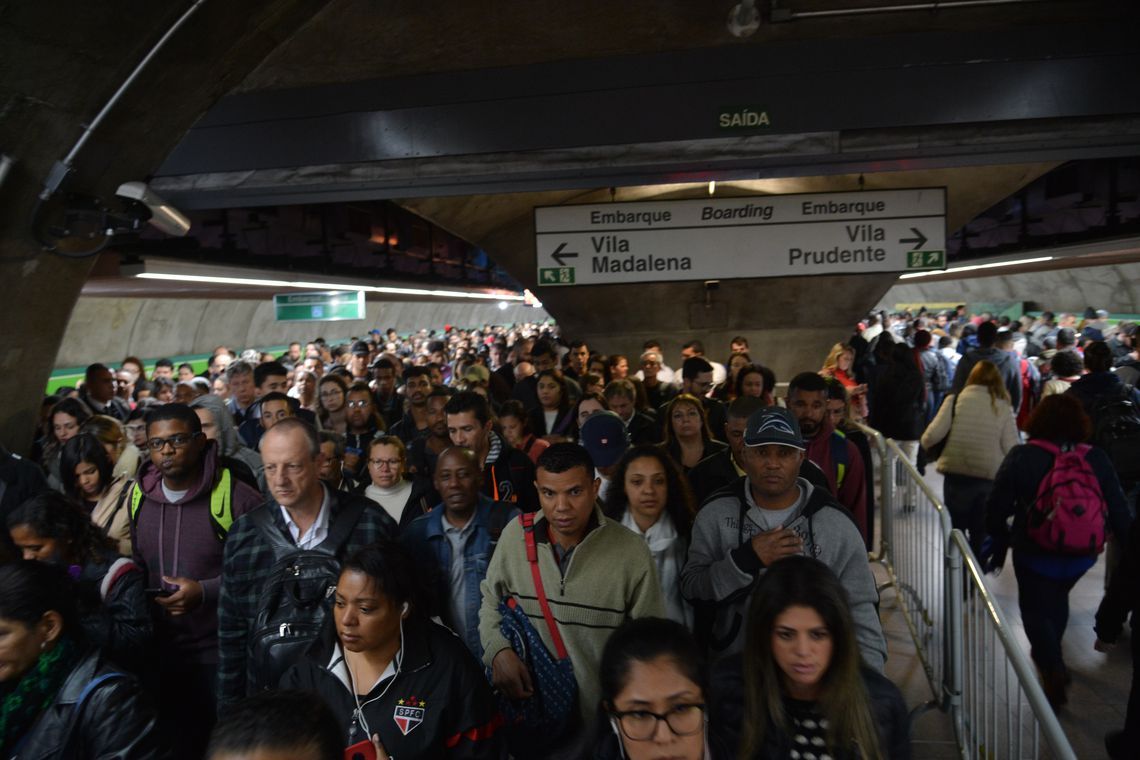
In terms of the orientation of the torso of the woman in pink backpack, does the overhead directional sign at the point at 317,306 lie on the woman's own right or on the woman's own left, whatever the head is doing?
on the woman's own left

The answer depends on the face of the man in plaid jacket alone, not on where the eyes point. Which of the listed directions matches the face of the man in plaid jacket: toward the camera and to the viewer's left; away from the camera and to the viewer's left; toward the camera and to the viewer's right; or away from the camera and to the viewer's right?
toward the camera and to the viewer's left

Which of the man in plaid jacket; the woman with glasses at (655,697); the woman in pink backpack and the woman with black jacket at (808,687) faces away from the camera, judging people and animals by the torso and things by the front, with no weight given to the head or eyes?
the woman in pink backpack

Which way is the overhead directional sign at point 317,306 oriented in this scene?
toward the camera

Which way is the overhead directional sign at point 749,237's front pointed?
toward the camera

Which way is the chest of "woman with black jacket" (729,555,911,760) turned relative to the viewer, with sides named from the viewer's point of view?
facing the viewer

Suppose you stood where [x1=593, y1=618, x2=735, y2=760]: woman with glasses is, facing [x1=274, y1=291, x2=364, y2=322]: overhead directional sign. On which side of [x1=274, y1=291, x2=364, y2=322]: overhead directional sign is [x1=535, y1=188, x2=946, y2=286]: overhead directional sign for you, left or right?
right

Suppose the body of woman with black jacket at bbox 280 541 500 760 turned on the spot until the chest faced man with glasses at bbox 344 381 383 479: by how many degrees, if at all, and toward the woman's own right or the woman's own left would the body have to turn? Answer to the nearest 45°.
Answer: approximately 135° to the woman's own right

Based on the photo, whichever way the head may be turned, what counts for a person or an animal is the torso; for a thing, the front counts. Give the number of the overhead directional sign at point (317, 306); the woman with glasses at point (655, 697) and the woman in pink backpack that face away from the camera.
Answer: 1

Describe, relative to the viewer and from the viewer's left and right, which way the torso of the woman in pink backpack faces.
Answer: facing away from the viewer

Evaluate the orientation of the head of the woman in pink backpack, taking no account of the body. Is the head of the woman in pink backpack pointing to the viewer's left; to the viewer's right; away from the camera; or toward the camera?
away from the camera

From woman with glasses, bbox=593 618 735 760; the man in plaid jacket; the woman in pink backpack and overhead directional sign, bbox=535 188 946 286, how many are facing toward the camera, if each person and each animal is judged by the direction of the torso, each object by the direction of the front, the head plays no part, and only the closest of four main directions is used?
3

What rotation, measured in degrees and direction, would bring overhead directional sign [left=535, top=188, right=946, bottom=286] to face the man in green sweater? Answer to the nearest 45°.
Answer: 0° — it already faces them

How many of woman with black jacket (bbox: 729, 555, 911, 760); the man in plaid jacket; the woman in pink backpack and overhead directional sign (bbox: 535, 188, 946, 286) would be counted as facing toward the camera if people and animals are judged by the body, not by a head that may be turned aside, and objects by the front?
3
